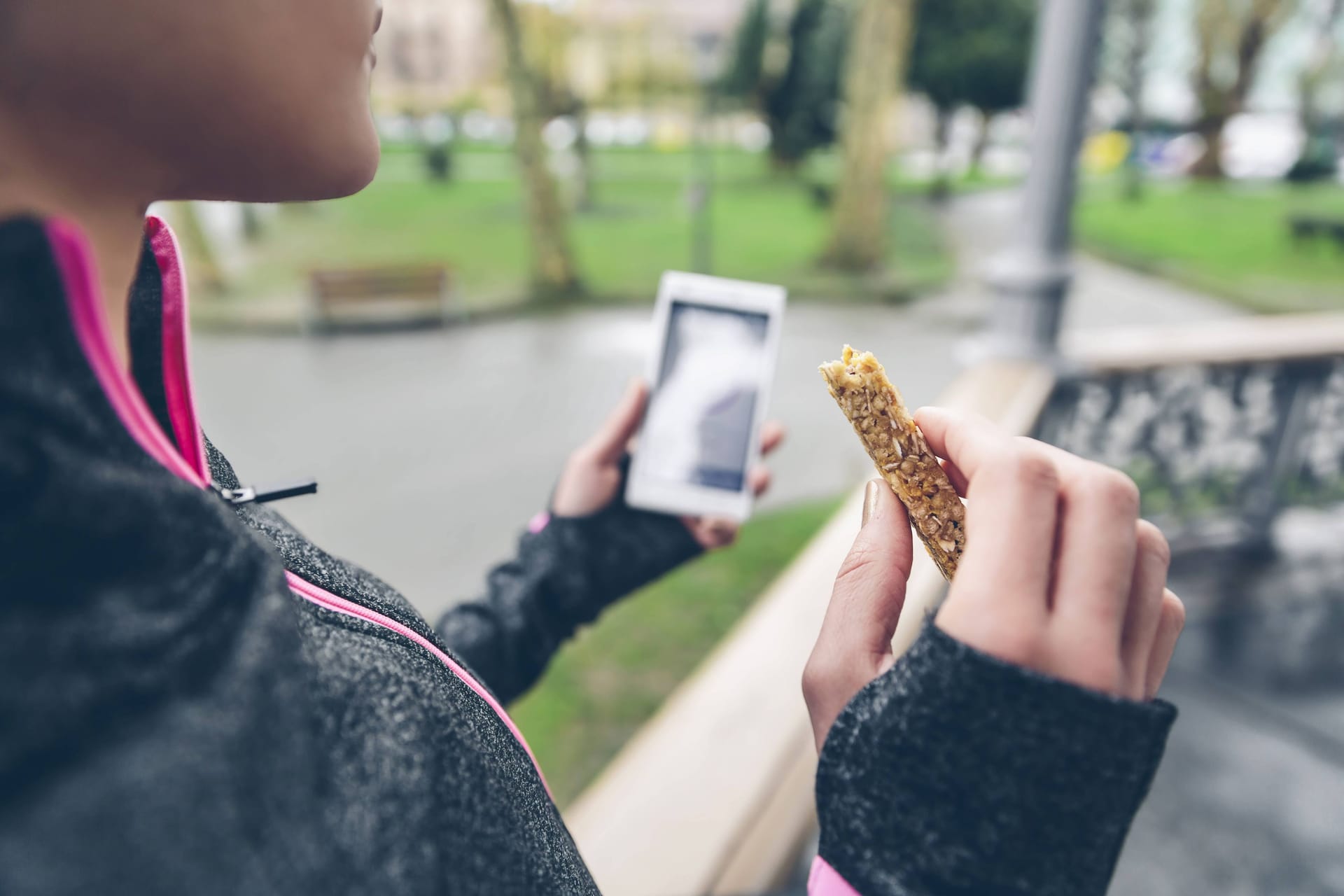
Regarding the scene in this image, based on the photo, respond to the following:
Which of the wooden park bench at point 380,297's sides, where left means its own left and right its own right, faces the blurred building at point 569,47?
back

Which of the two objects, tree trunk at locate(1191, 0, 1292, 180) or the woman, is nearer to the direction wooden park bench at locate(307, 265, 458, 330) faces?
the woman

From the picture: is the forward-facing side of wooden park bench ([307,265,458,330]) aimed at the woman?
yes

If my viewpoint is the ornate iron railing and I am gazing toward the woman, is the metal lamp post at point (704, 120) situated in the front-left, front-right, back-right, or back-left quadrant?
back-right

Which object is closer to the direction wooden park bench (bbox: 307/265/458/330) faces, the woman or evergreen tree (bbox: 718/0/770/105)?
the woman

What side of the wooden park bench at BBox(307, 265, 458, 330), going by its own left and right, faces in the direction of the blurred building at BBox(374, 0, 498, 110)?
back

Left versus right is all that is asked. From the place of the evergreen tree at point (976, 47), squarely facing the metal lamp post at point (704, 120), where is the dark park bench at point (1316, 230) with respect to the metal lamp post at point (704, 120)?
left

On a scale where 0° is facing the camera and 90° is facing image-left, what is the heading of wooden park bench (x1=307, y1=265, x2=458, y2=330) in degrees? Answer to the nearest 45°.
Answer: approximately 0°

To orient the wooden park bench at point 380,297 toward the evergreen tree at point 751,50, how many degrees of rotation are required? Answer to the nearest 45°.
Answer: approximately 135° to its left

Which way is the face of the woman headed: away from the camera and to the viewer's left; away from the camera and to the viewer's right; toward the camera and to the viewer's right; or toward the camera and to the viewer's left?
away from the camera and to the viewer's right
